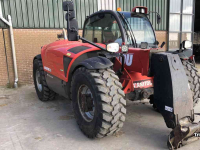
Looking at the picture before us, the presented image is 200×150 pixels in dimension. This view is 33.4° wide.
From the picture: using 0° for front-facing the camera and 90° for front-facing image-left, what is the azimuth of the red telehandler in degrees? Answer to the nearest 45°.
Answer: approximately 315°
